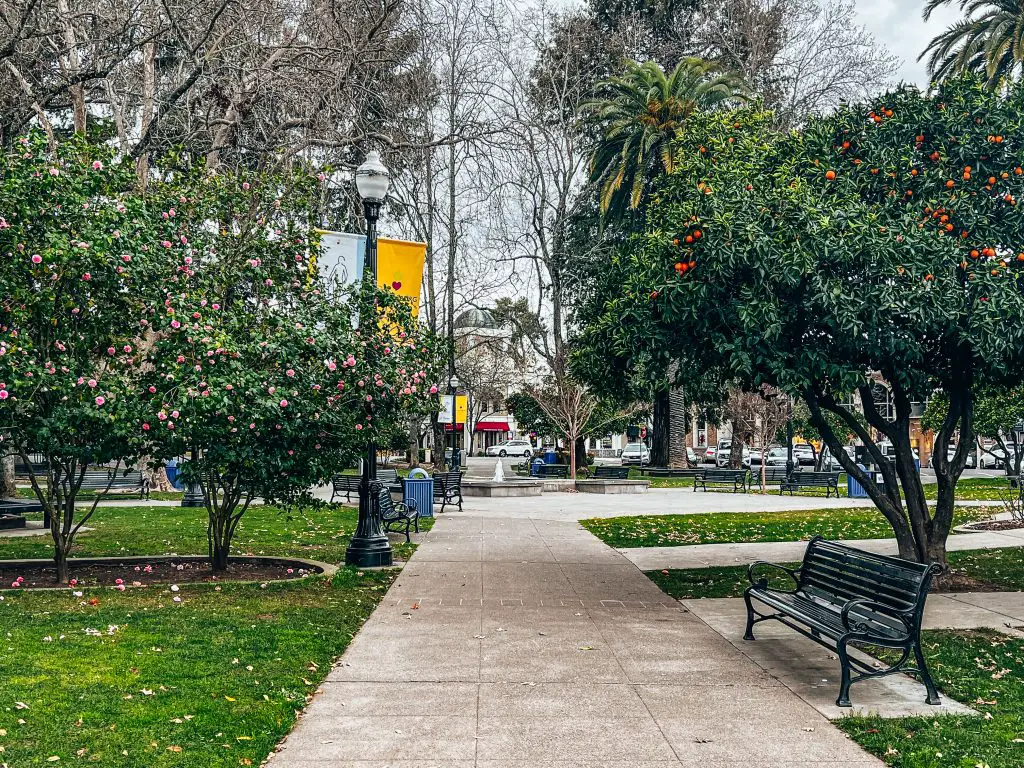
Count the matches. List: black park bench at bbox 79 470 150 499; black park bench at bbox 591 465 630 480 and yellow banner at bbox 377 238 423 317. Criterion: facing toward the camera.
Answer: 3

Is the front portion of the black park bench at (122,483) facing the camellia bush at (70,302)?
yes

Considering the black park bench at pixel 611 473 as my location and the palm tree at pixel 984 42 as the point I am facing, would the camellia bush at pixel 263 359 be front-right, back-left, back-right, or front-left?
front-right

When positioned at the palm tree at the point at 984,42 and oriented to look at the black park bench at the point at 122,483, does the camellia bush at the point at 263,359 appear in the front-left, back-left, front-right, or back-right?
front-left

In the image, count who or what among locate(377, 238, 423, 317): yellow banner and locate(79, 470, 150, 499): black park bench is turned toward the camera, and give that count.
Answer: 2

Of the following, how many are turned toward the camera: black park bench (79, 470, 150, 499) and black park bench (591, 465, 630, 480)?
2

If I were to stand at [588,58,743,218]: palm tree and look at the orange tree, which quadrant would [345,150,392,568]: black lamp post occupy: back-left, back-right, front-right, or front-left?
front-right

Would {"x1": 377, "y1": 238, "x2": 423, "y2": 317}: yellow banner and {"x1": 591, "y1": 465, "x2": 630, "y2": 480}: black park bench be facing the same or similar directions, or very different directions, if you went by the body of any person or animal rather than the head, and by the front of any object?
same or similar directions

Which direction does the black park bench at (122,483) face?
toward the camera

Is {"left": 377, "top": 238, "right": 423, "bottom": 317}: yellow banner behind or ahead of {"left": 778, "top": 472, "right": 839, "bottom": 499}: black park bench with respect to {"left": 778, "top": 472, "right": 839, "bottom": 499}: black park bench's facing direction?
ahead

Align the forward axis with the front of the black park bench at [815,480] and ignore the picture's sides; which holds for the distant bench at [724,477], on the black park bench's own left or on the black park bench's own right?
on the black park bench's own right

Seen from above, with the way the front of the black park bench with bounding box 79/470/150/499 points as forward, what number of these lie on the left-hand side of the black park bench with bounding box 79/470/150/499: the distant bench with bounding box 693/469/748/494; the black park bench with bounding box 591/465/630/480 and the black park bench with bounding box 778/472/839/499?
3

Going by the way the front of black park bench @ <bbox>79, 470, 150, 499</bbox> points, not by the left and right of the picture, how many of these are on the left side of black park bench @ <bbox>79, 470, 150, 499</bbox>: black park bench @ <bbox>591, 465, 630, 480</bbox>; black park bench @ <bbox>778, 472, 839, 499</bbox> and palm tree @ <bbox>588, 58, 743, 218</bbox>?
3

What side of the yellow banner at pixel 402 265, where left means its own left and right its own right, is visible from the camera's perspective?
front

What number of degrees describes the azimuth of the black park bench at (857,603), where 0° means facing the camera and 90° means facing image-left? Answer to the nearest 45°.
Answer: approximately 45°
